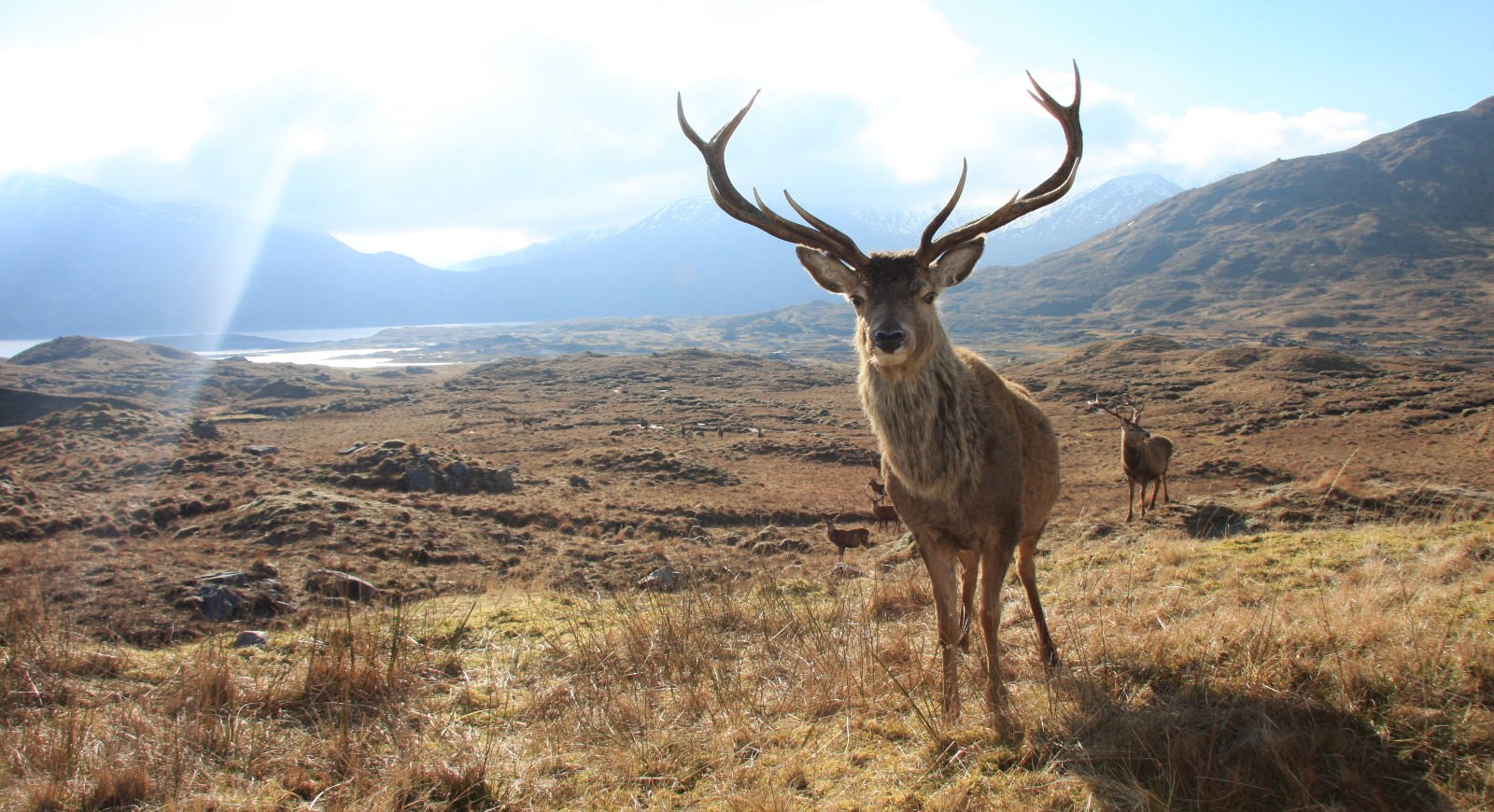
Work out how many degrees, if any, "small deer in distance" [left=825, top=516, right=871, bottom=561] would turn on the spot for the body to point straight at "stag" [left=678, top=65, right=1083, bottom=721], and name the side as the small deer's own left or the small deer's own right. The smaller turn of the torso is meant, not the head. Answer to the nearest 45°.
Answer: approximately 90° to the small deer's own left

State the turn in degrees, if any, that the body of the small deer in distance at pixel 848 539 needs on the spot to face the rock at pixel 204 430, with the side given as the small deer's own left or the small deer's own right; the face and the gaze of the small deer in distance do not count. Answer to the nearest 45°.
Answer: approximately 45° to the small deer's own right

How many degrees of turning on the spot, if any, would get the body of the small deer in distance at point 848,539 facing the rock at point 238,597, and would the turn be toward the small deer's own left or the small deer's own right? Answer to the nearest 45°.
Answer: approximately 45° to the small deer's own left

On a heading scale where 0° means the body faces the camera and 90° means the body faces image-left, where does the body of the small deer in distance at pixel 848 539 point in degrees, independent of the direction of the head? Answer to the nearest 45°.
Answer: approximately 90°

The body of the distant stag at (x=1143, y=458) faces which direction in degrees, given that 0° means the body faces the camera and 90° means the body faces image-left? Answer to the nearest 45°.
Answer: approximately 45°

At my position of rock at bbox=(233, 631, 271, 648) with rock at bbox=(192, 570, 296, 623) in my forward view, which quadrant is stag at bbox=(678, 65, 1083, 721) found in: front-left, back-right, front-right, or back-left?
back-right
